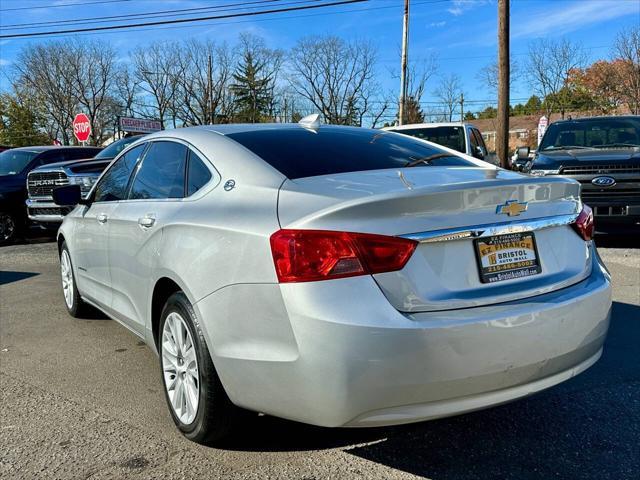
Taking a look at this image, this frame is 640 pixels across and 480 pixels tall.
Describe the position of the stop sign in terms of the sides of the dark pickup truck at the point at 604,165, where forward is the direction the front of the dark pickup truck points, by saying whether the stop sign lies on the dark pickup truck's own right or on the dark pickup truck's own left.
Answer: on the dark pickup truck's own right

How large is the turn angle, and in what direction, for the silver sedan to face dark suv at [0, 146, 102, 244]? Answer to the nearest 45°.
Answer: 0° — it already faces it

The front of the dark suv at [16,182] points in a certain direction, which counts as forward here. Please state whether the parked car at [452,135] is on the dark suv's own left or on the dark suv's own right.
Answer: on the dark suv's own left

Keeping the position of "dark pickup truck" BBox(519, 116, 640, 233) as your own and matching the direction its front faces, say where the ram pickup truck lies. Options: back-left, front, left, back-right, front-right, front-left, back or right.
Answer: right

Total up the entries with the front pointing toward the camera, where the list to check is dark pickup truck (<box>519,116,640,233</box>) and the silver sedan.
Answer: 1

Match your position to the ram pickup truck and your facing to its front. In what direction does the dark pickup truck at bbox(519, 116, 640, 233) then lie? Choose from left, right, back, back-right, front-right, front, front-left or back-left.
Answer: left

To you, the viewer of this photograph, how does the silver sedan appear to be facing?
facing away from the viewer and to the left of the viewer

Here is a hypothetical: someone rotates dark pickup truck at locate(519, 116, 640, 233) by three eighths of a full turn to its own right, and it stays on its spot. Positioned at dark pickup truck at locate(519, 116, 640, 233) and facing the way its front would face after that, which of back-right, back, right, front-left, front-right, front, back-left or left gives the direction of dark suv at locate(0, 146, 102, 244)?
front-left

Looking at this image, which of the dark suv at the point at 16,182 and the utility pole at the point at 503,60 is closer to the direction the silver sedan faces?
the dark suv

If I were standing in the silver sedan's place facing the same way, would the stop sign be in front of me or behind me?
in front
